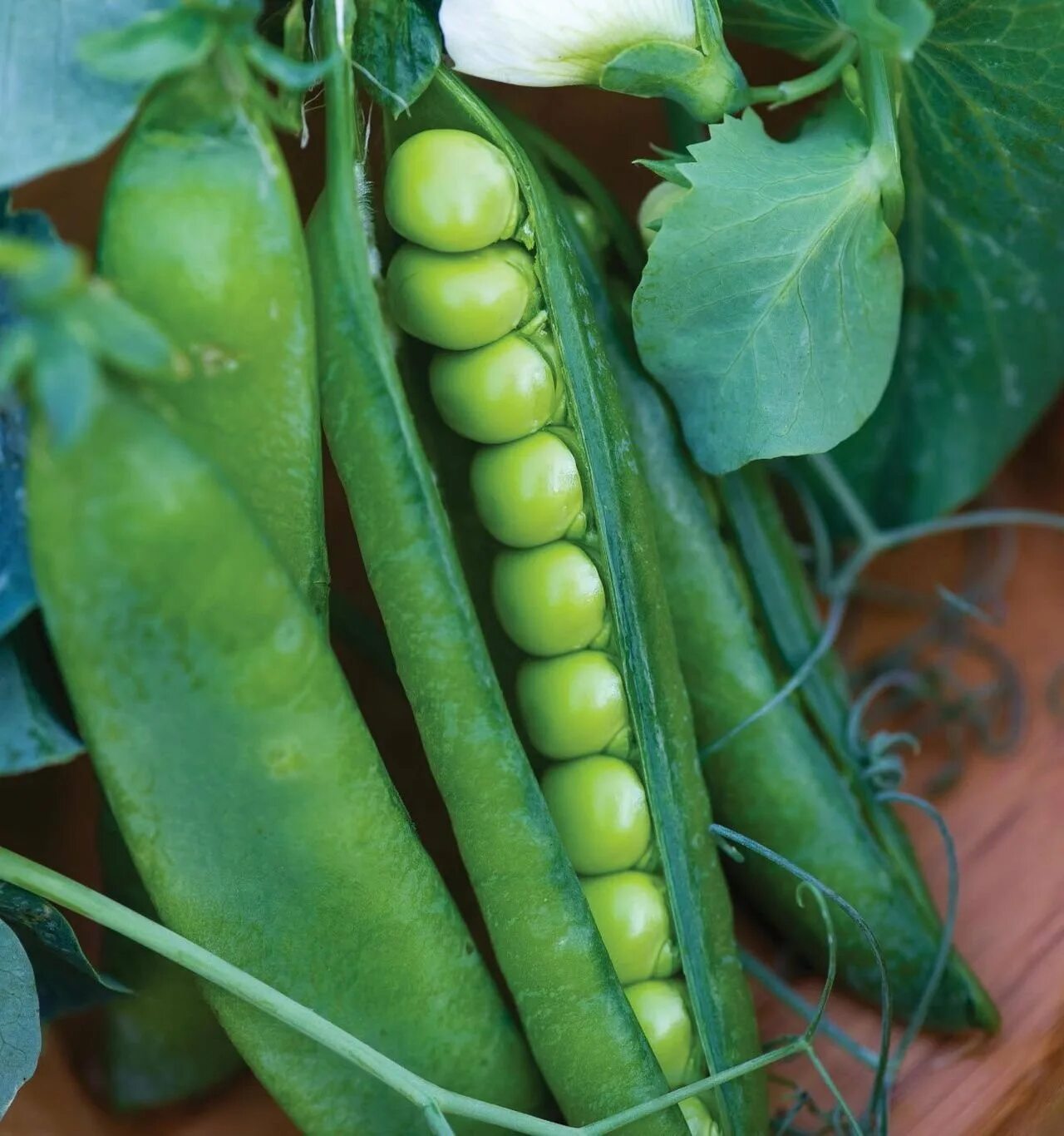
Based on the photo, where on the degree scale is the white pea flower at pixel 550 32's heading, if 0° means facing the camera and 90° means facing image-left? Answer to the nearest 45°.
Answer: approximately 90°
